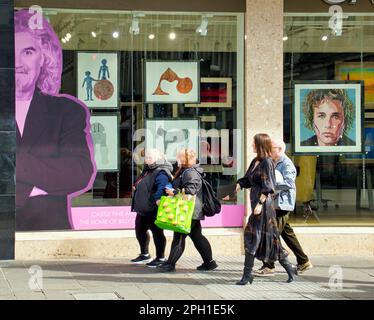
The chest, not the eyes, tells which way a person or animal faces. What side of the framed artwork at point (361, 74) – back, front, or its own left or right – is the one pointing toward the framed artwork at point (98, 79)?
right

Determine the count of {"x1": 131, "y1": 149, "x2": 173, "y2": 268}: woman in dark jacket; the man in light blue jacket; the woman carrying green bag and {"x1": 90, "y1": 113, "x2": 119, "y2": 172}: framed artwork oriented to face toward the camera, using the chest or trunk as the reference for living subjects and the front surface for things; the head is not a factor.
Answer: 1

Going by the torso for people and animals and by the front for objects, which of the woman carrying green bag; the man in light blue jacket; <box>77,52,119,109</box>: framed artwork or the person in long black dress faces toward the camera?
the framed artwork

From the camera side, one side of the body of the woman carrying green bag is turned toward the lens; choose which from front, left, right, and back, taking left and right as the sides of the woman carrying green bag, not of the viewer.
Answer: left

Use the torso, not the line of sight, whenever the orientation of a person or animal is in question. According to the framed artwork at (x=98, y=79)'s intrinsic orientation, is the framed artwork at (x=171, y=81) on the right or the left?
on its left

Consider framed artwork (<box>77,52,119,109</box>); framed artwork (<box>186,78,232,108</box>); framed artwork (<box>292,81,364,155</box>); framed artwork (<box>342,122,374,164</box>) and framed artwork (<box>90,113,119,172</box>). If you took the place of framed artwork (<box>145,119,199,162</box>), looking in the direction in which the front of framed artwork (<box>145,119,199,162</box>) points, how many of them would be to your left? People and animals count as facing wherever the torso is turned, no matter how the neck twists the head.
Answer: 3

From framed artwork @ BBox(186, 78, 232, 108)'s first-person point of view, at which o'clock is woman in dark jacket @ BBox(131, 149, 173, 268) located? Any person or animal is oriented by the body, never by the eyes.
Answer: The woman in dark jacket is roughly at 1 o'clock from the framed artwork.

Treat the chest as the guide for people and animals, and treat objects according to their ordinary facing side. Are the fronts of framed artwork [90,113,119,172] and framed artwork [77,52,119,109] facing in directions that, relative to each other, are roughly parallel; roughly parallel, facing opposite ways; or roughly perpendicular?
roughly parallel

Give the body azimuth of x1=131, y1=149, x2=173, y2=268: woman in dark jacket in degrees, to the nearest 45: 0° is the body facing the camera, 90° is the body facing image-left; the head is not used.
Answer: approximately 90°

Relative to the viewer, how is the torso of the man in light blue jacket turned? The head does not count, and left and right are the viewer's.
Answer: facing to the left of the viewer

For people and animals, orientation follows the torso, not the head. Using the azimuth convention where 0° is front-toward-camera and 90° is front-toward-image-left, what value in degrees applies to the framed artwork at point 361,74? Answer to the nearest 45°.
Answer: approximately 0°

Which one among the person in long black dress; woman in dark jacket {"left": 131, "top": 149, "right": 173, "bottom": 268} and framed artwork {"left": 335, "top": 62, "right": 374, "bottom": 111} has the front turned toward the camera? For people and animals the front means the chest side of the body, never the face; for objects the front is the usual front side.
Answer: the framed artwork

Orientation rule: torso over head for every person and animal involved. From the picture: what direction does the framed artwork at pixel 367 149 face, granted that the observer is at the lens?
facing the viewer

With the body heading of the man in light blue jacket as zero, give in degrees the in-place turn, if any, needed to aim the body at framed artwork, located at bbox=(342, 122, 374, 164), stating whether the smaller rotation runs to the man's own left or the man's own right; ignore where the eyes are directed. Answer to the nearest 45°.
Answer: approximately 135° to the man's own right

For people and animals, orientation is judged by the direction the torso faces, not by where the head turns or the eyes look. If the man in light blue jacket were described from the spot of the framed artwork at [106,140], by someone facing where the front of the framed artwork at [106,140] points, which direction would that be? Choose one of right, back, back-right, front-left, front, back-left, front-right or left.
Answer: front-left

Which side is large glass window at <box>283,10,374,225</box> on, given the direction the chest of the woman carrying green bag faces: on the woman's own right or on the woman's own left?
on the woman's own right

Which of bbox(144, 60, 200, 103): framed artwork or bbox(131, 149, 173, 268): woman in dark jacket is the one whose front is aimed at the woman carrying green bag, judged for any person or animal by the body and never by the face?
the framed artwork

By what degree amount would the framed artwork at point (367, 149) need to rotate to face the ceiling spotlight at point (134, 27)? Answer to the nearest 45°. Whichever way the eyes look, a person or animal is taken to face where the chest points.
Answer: approximately 90° to its right

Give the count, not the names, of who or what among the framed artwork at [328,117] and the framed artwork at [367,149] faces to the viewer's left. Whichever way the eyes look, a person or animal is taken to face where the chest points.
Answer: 0

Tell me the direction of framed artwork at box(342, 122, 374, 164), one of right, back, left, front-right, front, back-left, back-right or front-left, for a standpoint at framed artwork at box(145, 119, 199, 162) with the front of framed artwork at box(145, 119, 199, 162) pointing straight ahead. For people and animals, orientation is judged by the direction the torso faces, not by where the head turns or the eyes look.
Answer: left

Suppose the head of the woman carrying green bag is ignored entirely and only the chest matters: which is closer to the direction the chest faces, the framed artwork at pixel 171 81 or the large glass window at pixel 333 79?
the framed artwork
